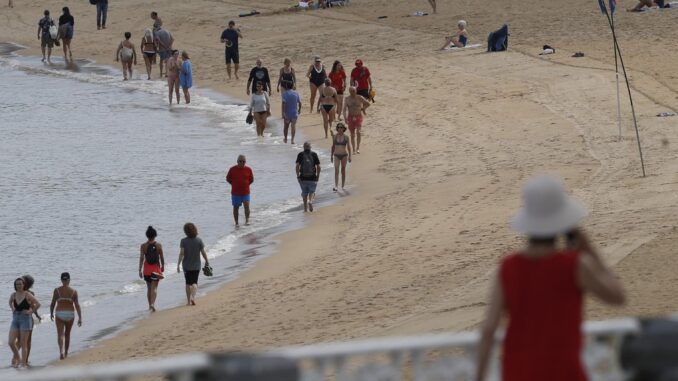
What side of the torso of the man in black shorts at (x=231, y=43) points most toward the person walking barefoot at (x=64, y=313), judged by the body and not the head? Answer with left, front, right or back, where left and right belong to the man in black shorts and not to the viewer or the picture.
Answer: front

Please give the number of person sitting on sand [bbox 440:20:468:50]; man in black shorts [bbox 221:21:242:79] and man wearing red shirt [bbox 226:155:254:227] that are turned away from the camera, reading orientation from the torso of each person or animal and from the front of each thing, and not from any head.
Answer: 0

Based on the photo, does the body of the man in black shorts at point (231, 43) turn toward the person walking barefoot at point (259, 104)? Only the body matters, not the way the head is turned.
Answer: yes

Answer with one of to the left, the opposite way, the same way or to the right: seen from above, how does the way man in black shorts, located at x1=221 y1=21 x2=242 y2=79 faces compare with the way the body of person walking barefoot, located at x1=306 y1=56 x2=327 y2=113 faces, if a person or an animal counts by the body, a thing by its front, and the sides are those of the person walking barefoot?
the same way

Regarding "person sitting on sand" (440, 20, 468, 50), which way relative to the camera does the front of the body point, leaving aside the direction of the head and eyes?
to the viewer's left

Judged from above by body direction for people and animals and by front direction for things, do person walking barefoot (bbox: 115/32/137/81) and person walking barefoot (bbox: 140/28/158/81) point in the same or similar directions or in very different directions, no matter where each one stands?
same or similar directions

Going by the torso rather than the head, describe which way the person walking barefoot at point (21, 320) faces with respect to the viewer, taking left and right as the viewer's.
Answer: facing the viewer

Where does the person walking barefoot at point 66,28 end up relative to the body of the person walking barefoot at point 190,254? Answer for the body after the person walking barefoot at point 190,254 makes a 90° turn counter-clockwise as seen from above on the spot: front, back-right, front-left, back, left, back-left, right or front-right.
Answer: right

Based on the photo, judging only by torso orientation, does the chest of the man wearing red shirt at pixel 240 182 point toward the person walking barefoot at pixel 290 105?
no

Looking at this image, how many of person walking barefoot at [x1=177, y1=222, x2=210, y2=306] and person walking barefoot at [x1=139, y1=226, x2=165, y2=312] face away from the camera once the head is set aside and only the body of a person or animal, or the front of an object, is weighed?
2

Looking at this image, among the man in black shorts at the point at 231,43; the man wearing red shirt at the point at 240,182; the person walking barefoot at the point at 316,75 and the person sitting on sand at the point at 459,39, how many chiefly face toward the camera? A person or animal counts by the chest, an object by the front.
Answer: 3

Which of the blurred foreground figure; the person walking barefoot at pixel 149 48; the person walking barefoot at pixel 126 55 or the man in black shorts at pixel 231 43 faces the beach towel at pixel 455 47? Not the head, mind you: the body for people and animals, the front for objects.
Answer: the blurred foreground figure

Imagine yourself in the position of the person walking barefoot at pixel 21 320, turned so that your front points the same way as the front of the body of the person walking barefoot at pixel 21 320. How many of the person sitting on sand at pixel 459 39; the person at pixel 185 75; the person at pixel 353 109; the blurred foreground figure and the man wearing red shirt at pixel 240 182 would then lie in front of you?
1

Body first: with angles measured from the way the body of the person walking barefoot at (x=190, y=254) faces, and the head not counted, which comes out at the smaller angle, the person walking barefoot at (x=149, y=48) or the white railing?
the person walking barefoot

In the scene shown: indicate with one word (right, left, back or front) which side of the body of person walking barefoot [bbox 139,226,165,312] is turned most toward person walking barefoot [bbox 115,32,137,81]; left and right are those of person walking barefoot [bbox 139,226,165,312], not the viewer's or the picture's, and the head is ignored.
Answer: front

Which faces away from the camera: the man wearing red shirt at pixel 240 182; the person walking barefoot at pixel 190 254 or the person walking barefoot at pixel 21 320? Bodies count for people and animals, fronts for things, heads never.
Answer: the person walking barefoot at pixel 190 254
